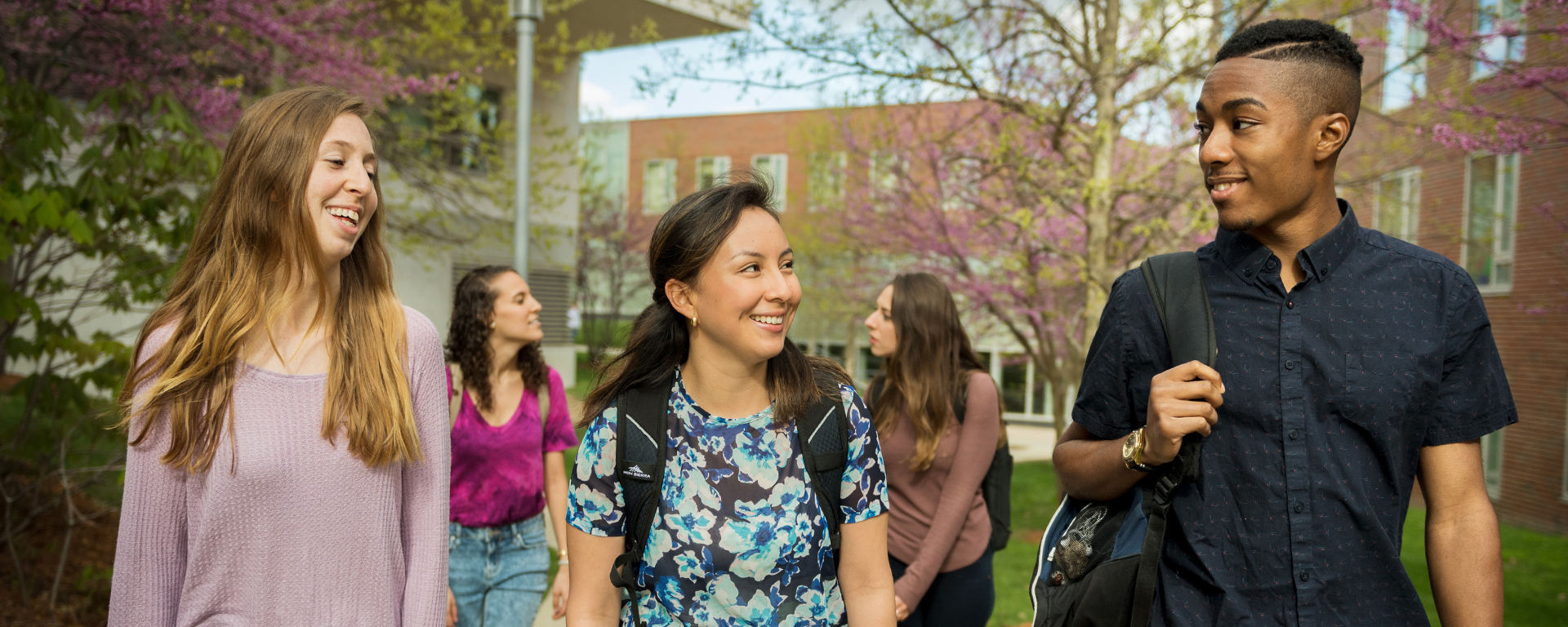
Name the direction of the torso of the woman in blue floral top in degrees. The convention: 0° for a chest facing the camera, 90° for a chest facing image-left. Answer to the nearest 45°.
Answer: approximately 0°

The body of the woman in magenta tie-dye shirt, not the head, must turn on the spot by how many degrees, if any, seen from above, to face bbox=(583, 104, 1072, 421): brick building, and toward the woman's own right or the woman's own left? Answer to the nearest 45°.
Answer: approximately 180°

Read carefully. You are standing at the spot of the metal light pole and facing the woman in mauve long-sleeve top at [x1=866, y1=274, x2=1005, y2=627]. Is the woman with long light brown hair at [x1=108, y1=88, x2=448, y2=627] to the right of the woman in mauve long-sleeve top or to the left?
right

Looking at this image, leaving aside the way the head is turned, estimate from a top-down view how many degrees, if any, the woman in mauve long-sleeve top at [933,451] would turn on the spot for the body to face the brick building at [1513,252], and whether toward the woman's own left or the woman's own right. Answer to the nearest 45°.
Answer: approximately 180°

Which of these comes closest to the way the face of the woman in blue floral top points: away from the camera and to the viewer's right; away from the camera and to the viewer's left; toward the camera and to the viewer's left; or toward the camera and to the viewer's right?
toward the camera and to the viewer's right

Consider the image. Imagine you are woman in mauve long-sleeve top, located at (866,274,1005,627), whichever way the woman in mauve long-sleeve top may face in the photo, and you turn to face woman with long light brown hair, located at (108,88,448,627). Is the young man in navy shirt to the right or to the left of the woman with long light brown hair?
left

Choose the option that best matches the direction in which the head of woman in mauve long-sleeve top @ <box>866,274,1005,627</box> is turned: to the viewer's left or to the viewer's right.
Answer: to the viewer's left

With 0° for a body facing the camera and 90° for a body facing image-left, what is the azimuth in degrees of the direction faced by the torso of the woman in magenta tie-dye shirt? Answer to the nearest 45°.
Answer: approximately 0°

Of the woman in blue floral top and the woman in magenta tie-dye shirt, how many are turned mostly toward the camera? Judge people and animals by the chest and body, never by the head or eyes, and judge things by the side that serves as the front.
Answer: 2

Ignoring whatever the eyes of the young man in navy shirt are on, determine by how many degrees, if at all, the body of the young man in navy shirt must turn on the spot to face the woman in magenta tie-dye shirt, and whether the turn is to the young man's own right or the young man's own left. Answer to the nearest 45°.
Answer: approximately 90° to the young man's own right
